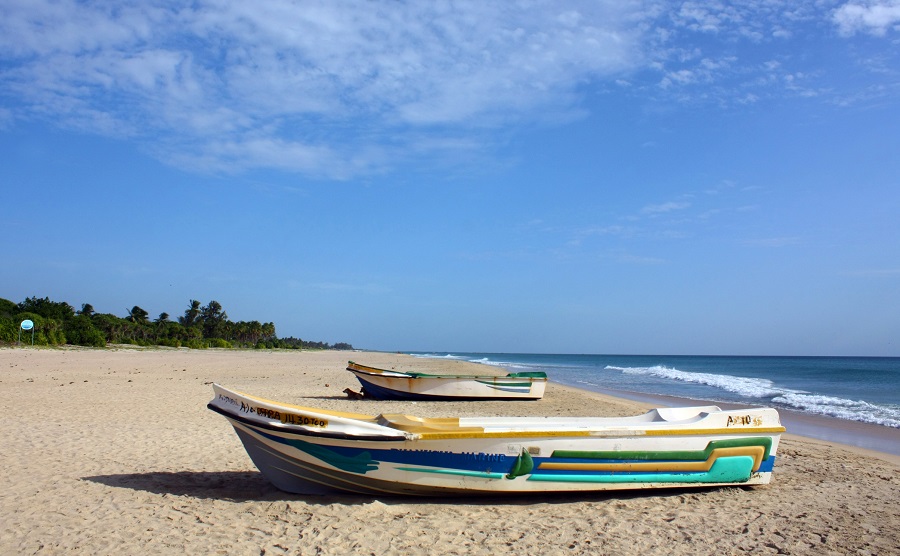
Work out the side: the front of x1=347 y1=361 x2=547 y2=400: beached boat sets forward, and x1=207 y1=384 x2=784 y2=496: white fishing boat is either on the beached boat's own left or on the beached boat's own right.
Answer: on the beached boat's own left

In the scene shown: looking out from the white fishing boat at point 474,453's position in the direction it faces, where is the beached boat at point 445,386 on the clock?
The beached boat is roughly at 3 o'clock from the white fishing boat.

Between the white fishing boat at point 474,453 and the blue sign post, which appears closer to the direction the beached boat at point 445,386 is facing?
the blue sign post

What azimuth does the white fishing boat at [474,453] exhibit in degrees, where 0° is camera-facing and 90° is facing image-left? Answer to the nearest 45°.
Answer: approximately 90°

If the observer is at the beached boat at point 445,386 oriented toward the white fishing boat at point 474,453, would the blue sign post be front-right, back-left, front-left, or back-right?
back-right

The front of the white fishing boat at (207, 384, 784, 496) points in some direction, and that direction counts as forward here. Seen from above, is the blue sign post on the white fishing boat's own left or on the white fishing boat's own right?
on the white fishing boat's own right

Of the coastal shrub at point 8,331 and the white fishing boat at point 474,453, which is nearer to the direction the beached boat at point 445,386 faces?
the coastal shrub

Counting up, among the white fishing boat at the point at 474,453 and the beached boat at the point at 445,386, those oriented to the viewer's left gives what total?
2

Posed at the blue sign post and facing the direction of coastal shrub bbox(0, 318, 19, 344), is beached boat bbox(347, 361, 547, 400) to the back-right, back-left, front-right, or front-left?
back-left

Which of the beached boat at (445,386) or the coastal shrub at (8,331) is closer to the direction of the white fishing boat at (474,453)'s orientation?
the coastal shrub

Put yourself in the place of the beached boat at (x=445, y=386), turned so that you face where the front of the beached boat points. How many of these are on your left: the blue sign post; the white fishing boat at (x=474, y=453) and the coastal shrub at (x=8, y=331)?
1

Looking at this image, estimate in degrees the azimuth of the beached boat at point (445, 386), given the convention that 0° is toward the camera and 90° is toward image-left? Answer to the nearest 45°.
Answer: approximately 90°

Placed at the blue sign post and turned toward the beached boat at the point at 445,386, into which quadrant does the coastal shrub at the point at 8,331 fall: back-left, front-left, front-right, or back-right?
back-right
